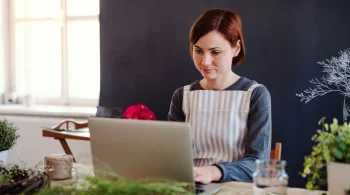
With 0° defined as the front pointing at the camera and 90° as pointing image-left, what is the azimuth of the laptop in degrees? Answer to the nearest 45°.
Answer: approximately 225°

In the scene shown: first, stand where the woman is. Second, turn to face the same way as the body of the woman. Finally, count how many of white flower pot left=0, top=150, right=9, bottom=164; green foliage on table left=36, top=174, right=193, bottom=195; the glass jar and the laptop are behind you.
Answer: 0

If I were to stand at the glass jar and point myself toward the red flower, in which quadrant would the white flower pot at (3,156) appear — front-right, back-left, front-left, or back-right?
front-left

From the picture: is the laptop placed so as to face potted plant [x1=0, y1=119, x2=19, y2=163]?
no

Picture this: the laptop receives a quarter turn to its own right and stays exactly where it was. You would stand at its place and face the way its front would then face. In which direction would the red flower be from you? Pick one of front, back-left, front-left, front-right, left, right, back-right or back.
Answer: back-left

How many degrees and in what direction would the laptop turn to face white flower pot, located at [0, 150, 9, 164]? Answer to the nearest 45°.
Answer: approximately 90° to its left

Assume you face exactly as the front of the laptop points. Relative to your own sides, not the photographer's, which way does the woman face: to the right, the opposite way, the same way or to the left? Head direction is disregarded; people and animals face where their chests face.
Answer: the opposite way

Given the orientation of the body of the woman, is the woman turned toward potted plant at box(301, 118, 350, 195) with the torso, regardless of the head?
no

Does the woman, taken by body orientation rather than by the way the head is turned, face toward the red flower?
no

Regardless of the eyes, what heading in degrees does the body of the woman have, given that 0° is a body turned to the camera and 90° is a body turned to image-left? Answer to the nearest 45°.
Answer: approximately 45°

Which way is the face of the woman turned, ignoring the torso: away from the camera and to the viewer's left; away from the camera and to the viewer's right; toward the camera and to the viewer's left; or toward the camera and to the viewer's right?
toward the camera and to the viewer's left

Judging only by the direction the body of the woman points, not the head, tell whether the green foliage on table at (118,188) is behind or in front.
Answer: in front

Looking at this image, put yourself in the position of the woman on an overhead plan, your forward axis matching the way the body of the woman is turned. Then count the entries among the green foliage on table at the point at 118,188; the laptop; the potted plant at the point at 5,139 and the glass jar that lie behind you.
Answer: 0
